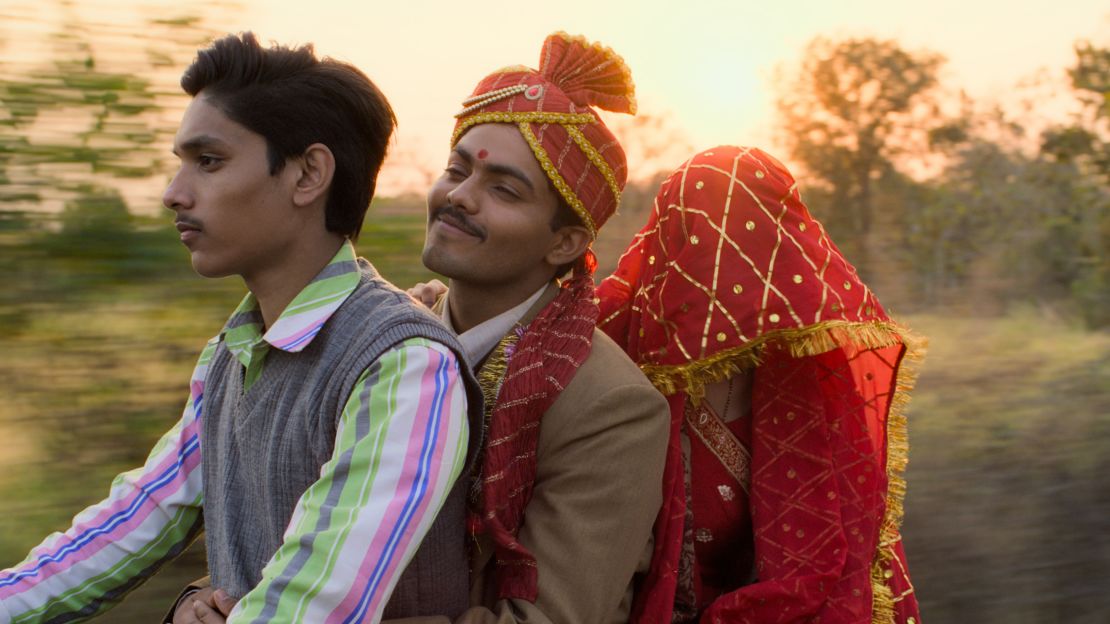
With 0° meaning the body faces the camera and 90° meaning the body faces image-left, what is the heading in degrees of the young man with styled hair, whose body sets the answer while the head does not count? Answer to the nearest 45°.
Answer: approximately 45°

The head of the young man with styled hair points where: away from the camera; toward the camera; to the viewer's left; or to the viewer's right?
to the viewer's left

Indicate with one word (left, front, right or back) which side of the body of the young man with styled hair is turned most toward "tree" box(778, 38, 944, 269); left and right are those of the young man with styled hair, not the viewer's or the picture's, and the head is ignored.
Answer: back
